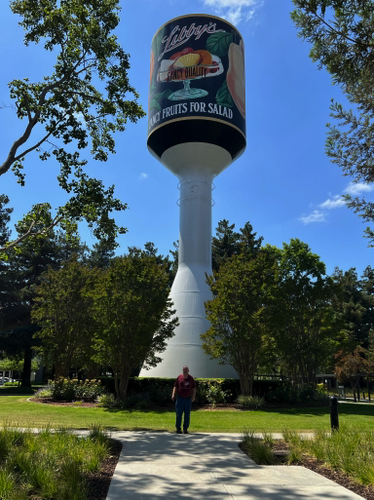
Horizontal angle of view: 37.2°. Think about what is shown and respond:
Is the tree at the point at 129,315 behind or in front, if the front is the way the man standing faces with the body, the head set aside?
behind

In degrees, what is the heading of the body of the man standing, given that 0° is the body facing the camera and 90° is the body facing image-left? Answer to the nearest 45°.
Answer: approximately 0°

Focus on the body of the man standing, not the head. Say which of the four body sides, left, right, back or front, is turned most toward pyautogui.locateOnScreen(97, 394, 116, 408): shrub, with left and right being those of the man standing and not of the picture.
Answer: back

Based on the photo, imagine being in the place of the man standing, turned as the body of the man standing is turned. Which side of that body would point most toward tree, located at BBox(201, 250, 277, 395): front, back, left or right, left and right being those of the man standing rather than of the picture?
back

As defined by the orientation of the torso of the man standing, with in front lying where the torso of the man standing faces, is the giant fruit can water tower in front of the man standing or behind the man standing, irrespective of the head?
behind

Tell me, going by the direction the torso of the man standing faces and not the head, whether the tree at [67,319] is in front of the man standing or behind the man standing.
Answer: behind
